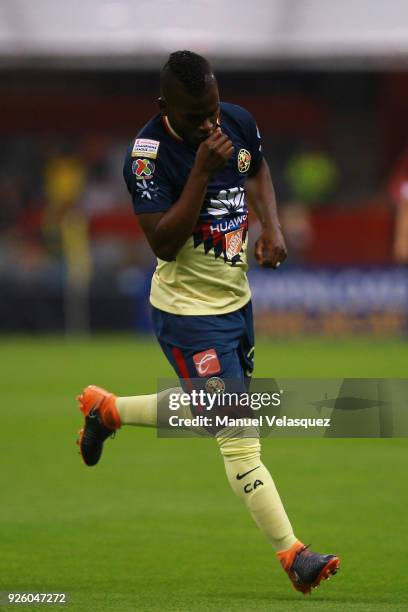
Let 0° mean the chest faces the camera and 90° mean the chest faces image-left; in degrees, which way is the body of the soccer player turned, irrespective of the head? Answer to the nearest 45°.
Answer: approximately 315°
